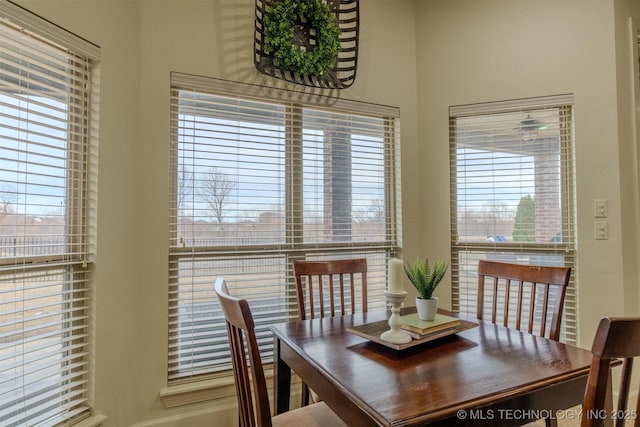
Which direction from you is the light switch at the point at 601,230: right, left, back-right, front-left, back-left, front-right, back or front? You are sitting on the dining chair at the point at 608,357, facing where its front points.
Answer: front-right

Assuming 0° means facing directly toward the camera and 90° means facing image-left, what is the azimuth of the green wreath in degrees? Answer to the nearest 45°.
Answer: approximately 0°

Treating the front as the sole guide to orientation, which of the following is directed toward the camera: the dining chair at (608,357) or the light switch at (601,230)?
the light switch

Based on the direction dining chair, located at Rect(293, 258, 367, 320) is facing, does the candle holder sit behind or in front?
in front

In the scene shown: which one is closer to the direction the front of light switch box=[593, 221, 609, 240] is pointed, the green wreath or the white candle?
the white candle

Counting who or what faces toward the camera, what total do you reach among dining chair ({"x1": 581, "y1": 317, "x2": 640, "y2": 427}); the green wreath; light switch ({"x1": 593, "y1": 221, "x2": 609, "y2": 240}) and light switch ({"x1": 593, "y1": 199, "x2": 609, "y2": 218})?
3

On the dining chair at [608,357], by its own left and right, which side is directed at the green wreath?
front

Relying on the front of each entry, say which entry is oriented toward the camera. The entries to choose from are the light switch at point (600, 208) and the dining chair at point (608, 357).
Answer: the light switch

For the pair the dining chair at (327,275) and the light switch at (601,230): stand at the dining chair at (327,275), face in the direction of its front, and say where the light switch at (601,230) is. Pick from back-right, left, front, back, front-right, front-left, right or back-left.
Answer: front-left

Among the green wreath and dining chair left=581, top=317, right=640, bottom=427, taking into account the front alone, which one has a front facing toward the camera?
the green wreath

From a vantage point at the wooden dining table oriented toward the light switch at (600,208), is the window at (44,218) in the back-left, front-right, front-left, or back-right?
back-left

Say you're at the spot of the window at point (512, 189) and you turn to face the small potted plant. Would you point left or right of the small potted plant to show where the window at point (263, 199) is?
right

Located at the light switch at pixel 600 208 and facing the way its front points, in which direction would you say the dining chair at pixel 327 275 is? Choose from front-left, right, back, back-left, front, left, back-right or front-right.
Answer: front-right

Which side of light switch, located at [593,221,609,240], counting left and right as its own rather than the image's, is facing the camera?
front

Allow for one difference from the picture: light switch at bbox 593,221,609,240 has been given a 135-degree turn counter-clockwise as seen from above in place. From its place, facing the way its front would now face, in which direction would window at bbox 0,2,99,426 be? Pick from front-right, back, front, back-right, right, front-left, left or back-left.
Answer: back
